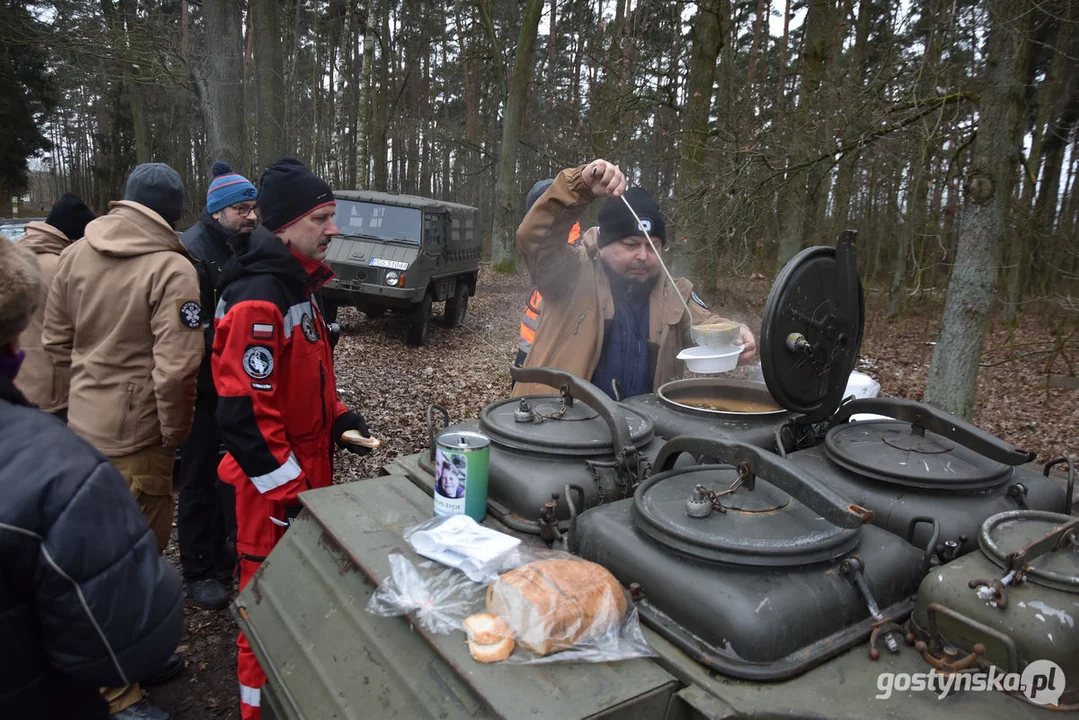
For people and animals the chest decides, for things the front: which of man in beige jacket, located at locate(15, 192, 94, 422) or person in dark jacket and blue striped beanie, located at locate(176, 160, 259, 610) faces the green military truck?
the man in beige jacket

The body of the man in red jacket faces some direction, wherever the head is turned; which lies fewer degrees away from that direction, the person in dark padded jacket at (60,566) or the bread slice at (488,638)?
the bread slice

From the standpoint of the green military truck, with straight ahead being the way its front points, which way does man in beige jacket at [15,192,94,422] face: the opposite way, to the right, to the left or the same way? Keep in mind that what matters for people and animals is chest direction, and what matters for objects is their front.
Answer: the opposite way

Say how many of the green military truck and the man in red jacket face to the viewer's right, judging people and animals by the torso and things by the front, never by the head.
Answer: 1

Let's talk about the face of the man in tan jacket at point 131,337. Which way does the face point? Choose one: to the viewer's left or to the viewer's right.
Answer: to the viewer's right

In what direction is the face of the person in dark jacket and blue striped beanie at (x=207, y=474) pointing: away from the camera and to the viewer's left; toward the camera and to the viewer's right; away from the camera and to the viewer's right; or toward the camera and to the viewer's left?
toward the camera and to the viewer's right

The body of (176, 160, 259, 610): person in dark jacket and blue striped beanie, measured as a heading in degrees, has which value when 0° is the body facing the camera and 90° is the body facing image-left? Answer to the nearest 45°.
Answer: approximately 315°

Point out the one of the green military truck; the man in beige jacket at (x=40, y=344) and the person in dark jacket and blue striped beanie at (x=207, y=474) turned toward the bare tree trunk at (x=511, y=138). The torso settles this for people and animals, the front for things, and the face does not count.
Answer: the man in beige jacket

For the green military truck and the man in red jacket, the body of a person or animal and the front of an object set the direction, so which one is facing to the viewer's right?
the man in red jacket

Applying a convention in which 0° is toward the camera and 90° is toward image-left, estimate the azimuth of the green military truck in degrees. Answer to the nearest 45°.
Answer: approximately 45°

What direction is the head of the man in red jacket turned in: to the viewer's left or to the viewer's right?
to the viewer's right

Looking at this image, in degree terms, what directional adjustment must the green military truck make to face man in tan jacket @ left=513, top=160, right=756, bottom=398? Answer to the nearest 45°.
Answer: approximately 45° to its left

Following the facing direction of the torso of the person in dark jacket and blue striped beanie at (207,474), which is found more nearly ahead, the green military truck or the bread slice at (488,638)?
the bread slice
